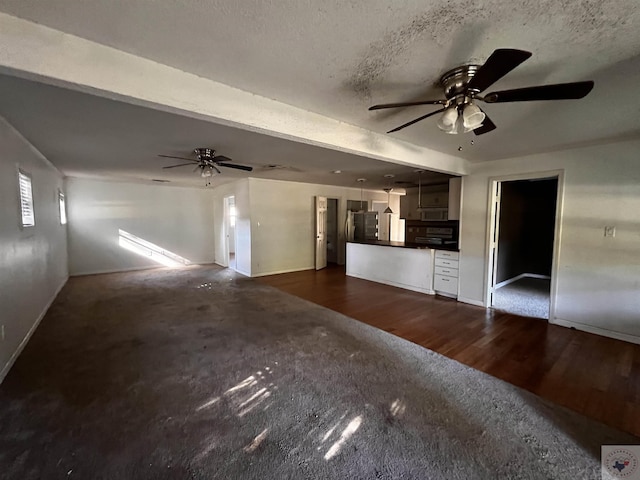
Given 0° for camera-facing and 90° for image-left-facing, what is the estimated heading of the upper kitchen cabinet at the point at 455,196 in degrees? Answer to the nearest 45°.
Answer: approximately 45°

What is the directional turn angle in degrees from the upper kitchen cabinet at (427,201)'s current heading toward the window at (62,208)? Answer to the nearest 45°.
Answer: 0° — it already faces it
